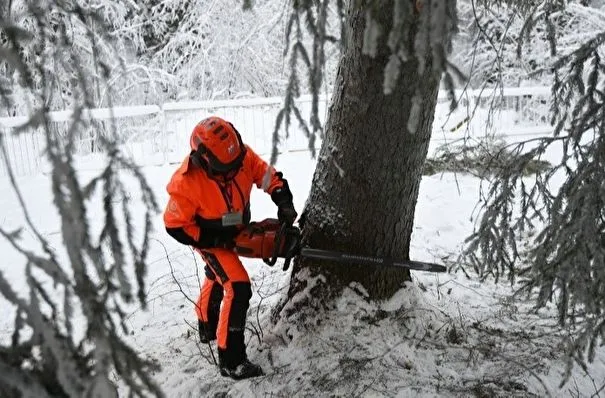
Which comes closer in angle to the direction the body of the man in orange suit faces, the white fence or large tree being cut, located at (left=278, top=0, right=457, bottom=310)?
the large tree being cut

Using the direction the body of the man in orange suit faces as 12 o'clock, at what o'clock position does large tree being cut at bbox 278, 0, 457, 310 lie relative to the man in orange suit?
The large tree being cut is roughly at 11 o'clock from the man in orange suit.

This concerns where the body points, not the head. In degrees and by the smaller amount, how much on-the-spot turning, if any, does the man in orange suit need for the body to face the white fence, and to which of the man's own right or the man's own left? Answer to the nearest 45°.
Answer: approximately 135° to the man's own left

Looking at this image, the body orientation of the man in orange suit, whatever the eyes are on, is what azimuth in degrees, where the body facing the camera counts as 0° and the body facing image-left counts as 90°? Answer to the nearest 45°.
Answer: approximately 315°
